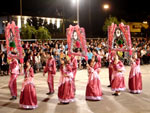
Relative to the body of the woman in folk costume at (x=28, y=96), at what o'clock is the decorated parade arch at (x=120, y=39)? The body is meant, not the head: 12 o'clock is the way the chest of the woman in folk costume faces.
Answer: The decorated parade arch is roughly at 7 o'clock from the woman in folk costume.

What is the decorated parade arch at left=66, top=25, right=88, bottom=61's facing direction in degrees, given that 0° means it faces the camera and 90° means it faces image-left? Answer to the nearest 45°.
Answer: approximately 0°

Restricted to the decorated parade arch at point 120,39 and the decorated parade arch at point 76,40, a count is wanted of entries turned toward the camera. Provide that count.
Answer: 2

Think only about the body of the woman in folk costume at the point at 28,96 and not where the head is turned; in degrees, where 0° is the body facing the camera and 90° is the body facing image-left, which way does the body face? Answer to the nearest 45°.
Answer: approximately 45°

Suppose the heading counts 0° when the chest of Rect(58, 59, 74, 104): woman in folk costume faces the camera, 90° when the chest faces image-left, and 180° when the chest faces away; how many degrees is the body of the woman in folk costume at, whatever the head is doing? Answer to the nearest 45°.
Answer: approximately 45°

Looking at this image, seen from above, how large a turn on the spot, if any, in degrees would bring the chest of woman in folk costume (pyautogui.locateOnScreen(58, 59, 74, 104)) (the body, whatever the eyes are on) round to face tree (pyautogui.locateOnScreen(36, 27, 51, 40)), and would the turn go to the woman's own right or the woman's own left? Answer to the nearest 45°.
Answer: approximately 135° to the woman's own right
